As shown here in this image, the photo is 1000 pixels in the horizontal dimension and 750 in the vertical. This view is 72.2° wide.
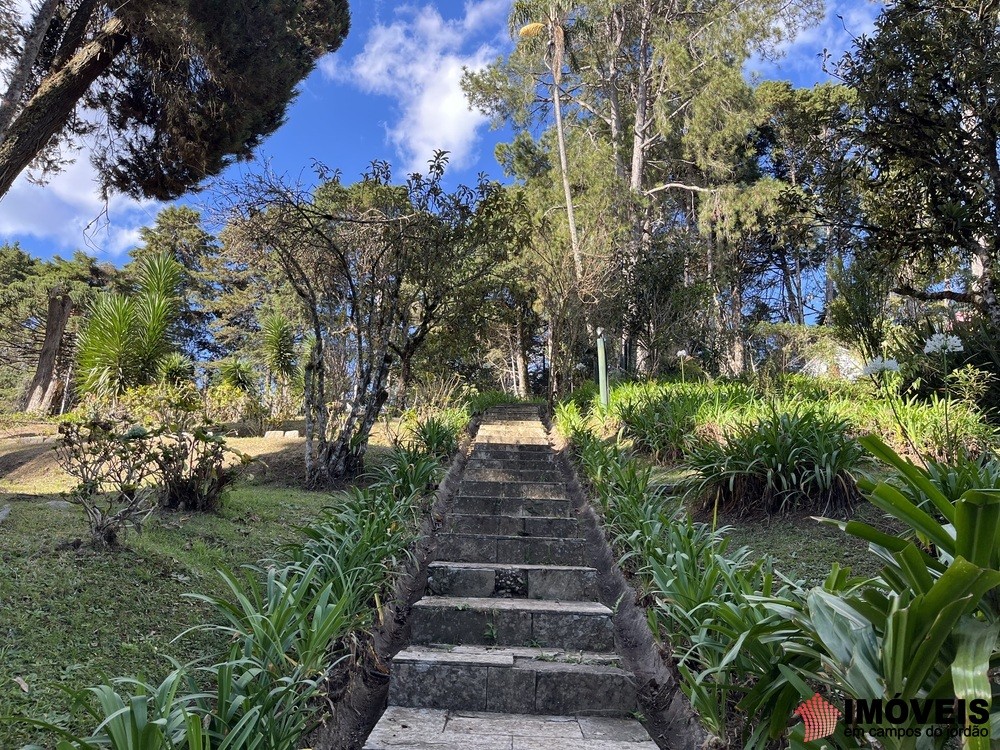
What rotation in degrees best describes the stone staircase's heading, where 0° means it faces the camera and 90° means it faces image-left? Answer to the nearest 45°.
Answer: approximately 0°

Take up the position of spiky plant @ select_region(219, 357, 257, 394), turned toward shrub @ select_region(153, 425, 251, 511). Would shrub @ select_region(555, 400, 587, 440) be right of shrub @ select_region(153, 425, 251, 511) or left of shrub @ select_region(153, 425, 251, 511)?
left

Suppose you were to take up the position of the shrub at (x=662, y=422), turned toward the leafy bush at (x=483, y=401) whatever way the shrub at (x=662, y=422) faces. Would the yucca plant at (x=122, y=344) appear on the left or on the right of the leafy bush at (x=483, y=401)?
left

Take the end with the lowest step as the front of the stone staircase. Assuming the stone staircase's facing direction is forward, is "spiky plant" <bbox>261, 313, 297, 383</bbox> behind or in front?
behind

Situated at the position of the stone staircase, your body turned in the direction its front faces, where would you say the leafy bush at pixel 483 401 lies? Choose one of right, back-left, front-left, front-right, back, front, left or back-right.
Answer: back

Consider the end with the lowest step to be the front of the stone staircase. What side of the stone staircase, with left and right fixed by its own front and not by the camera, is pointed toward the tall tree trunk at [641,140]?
back

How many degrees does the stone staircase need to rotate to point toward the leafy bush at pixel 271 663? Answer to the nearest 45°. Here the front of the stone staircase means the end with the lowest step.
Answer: approximately 45° to its right

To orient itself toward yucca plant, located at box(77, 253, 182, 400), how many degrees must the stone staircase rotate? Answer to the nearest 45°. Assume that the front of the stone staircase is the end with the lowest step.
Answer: approximately 135° to its right

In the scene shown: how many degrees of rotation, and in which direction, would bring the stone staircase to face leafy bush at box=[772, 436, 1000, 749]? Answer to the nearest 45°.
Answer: approximately 45° to its left

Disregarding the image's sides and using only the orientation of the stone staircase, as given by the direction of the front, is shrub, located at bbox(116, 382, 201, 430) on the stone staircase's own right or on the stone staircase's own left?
on the stone staircase's own right

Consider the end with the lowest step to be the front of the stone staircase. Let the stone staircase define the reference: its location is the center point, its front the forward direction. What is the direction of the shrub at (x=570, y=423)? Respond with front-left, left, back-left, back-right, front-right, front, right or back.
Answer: back

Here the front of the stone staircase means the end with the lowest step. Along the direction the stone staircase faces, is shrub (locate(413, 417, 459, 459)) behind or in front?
behind
